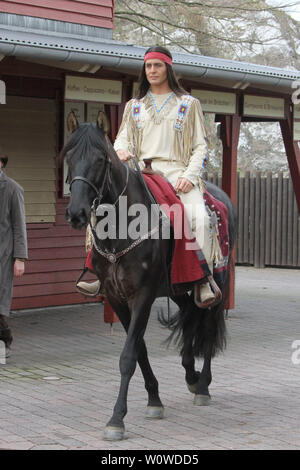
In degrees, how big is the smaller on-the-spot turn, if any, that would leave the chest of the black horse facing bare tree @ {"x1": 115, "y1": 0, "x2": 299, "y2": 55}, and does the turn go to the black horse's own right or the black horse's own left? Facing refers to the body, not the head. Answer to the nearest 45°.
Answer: approximately 135° to the black horse's own right

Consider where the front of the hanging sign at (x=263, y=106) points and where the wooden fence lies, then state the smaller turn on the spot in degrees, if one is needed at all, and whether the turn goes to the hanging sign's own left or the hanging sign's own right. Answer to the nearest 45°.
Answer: approximately 135° to the hanging sign's own left

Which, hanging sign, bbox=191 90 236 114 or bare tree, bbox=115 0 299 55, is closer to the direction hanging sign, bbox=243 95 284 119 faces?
the hanging sign

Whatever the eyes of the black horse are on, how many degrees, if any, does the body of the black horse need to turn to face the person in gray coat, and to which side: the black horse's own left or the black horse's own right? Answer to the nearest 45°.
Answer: approximately 90° to the black horse's own right
